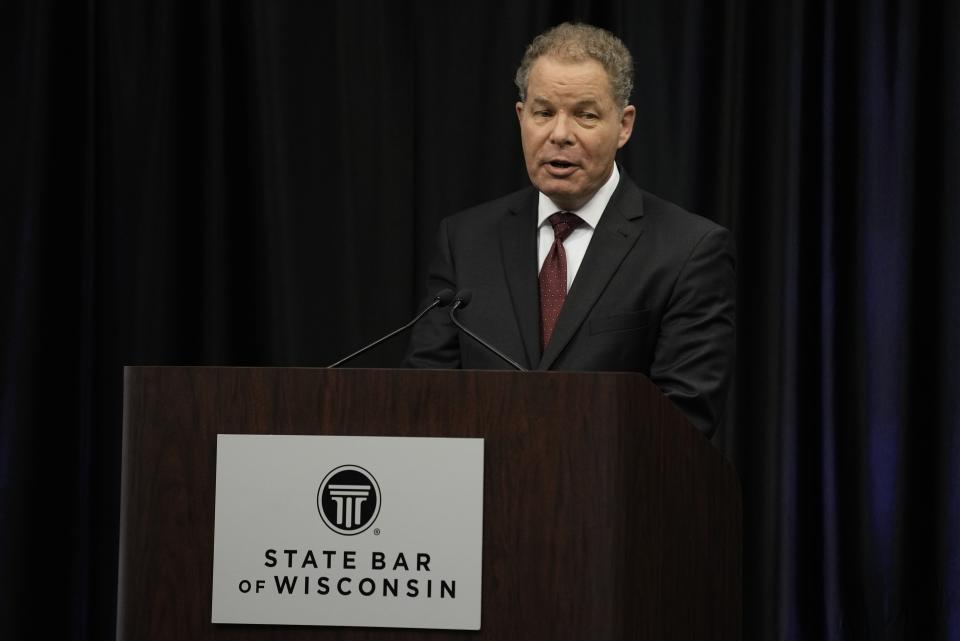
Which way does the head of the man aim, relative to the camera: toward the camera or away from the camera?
toward the camera

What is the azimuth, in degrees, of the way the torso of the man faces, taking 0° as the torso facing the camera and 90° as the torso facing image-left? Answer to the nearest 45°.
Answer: approximately 45°

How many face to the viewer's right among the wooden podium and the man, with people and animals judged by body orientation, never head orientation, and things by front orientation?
0

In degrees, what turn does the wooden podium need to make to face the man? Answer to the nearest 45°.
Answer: approximately 180°

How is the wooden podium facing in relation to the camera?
toward the camera
